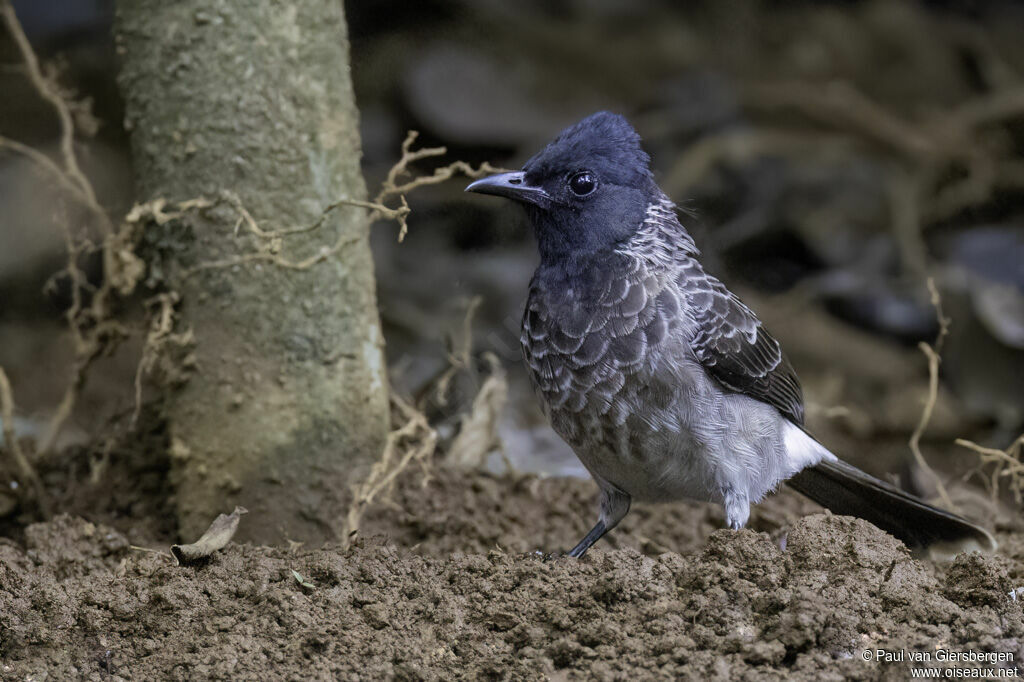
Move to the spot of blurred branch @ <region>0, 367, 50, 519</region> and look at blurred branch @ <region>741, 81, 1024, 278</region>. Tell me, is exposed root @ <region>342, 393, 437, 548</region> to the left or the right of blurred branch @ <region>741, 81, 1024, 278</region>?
right

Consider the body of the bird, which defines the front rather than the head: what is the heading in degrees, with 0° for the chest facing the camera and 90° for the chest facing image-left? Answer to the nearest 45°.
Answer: approximately 45°

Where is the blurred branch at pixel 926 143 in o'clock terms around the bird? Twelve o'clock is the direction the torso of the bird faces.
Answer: The blurred branch is roughly at 5 o'clock from the bird.

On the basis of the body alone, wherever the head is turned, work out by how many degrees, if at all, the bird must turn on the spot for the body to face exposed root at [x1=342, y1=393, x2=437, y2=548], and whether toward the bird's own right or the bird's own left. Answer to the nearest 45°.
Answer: approximately 45° to the bird's own right

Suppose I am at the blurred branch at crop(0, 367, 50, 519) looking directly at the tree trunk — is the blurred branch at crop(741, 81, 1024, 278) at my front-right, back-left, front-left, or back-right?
front-left

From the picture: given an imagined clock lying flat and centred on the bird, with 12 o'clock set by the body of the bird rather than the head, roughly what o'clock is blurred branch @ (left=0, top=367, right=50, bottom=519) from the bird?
The blurred branch is roughly at 1 o'clock from the bird.

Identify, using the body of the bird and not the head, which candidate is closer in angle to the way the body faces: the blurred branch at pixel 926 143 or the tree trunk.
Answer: the tree trunk

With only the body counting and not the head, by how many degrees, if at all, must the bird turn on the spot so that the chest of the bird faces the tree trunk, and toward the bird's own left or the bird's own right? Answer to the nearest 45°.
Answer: approximately 45° to the bird's own right

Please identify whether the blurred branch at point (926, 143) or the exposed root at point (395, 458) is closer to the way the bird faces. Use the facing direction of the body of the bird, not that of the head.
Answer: the exposed root
